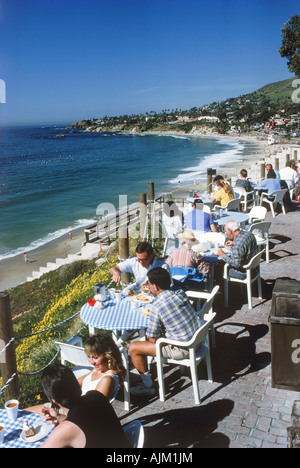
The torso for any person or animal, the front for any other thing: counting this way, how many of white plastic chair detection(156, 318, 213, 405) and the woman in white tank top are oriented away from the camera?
0

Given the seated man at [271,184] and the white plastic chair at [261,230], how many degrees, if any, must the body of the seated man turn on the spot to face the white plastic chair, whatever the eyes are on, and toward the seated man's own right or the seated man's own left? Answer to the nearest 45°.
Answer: approximately 135° to the seated man's own left

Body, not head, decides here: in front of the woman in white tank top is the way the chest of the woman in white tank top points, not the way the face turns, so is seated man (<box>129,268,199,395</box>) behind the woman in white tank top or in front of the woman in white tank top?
behind

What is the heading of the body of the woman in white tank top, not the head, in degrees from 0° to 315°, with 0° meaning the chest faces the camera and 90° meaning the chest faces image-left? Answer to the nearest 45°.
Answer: approximately 45°

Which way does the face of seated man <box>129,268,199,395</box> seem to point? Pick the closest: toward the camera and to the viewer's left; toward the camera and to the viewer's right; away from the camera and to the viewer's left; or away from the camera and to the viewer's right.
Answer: away from the camera and to the viewer's left

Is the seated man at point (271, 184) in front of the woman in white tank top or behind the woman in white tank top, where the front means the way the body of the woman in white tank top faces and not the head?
behind

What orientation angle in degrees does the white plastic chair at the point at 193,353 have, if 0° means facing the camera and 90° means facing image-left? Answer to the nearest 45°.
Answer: approximately 90°

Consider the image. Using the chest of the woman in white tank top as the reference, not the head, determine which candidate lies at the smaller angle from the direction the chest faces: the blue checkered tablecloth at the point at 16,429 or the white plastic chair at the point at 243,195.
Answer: the blue checkered tablecloth

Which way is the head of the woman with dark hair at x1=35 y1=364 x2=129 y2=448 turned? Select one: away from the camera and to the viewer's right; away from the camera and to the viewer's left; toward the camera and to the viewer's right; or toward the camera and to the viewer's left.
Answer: away from the camera and to the viewer's left

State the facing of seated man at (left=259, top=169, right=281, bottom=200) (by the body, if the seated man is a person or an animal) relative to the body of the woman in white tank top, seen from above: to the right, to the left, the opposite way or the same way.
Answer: to the right

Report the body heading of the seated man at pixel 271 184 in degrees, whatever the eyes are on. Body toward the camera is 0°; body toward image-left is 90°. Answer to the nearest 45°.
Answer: approximately 135°

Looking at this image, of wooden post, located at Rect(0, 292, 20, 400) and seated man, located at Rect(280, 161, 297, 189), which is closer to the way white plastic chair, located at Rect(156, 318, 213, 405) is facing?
the wooden post

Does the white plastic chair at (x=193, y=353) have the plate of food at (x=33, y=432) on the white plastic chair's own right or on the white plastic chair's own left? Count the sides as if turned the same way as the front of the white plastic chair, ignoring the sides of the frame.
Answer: on the white plastic chair's own left

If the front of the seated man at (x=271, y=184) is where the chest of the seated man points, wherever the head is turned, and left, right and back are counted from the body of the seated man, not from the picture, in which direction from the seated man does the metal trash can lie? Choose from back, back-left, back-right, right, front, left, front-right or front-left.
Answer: back-left
